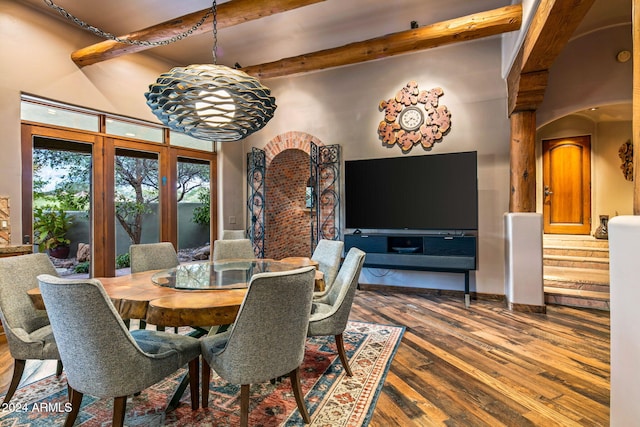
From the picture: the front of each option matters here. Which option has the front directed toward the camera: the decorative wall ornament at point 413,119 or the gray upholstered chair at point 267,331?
the decorative wall ornament

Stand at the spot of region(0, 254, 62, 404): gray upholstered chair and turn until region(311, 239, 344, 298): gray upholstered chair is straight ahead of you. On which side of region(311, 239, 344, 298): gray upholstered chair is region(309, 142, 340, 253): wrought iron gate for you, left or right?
left

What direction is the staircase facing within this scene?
toward the camera

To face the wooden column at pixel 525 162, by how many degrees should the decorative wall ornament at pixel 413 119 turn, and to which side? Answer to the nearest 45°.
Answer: approximately 90° to its left

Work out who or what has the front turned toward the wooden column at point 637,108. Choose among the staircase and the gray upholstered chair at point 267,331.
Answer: the staircase

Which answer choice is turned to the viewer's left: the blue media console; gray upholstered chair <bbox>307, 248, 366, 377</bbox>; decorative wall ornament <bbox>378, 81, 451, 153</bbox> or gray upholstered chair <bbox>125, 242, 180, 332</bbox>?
gray upholstered chair <bbox>307, 248, 366, 377</bbox>

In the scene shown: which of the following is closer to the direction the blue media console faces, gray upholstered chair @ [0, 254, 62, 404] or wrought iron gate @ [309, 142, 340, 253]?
the gray upholstered chair

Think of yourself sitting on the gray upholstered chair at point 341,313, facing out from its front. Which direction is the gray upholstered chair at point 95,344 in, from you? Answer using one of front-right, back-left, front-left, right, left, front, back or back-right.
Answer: front-left

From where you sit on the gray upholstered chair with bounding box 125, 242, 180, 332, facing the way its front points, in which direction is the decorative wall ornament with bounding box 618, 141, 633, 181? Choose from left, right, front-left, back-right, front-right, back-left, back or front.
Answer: front-left

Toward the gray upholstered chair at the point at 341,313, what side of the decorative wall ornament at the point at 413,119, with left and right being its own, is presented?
front

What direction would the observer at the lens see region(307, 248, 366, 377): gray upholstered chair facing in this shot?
facing to the left of the viewer

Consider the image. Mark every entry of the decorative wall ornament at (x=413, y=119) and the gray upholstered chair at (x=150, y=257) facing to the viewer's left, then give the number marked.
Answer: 0

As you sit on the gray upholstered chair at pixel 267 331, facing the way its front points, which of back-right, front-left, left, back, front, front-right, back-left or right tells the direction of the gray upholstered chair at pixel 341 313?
right

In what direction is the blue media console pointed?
toward the camera

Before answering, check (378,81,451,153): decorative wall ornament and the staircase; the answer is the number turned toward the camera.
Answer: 2

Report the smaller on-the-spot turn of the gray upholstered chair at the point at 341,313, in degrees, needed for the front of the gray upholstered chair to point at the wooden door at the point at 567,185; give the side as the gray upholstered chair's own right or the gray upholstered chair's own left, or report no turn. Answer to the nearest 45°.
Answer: approximately 135° to the gray upholstered chair's own right
